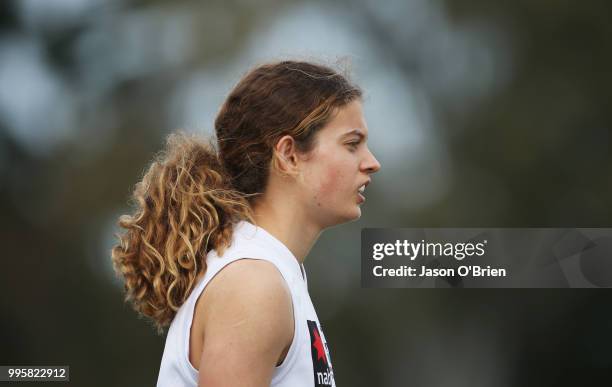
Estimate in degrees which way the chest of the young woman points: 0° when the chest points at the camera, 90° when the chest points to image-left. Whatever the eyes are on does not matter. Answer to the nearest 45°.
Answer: approximately 270°

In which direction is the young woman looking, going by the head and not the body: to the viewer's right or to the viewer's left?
to the viewer's right
